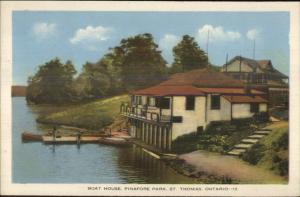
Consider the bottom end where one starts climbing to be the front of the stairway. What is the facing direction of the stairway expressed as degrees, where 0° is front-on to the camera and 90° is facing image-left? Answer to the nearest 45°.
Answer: approximately 45°
